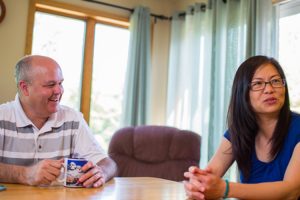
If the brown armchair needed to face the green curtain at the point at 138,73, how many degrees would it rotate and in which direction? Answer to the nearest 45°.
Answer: approximately 180°

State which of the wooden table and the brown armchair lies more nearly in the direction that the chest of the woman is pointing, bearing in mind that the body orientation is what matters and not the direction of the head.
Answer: the wooden table

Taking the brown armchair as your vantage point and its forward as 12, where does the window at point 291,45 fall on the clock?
The window is roughly at 9 o'clock from the brown armchair.

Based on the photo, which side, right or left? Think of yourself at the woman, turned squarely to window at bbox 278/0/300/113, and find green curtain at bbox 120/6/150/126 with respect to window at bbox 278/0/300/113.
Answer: left

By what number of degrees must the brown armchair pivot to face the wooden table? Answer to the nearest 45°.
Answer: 0° — it already faces it

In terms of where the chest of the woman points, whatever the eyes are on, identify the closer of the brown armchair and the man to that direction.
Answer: the man

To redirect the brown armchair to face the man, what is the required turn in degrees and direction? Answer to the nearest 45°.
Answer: approximately 45° to its right

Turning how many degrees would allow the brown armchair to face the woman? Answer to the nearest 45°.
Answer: approximately 45° to its left
